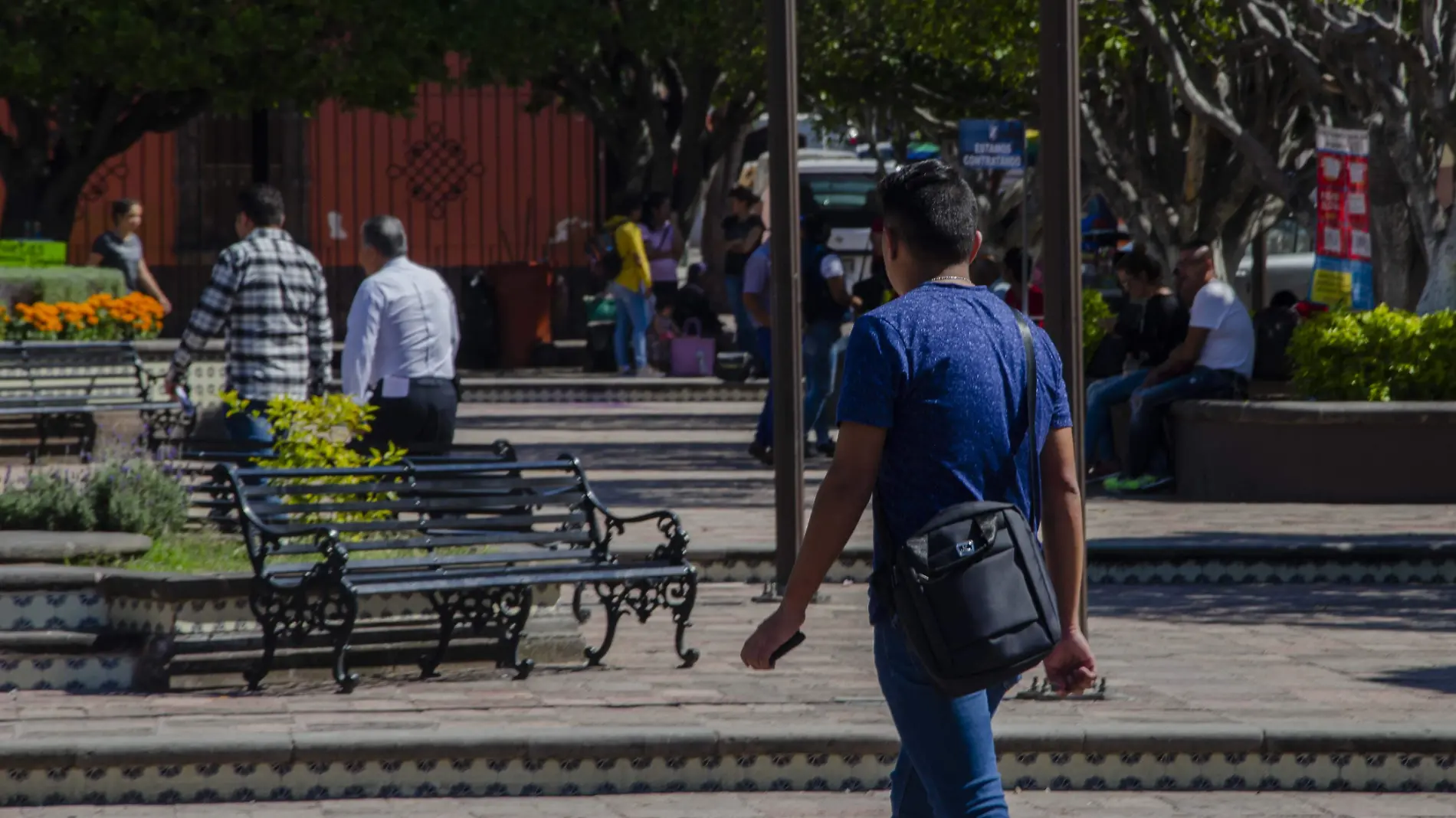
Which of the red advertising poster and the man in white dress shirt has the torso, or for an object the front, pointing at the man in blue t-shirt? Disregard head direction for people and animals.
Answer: the red advertising poster

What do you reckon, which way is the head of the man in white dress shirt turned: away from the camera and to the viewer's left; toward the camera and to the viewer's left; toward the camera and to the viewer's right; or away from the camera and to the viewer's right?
away from the camera and to the viewer's left

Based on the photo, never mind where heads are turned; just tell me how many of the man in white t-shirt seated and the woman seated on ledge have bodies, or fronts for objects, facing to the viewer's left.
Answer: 2

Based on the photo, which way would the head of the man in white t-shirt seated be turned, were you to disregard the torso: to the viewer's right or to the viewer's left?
to the viewer's left

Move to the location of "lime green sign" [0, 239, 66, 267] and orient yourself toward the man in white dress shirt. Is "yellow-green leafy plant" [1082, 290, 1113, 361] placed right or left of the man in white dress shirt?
left

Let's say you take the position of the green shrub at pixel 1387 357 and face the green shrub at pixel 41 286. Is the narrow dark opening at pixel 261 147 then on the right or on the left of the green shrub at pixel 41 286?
right

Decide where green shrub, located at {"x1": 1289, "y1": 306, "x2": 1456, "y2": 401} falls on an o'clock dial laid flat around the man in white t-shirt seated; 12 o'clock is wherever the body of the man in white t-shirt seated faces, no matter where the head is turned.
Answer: The green shrub is roughly at 6 o'clock from the man in white t-shirt seated.

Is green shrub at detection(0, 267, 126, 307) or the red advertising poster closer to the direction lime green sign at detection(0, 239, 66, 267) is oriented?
the green shrub

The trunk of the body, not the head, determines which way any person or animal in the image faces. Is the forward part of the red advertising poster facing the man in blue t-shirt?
yes

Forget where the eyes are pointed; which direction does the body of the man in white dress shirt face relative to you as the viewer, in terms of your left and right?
facing away from the viewer and to the left of the viewer
